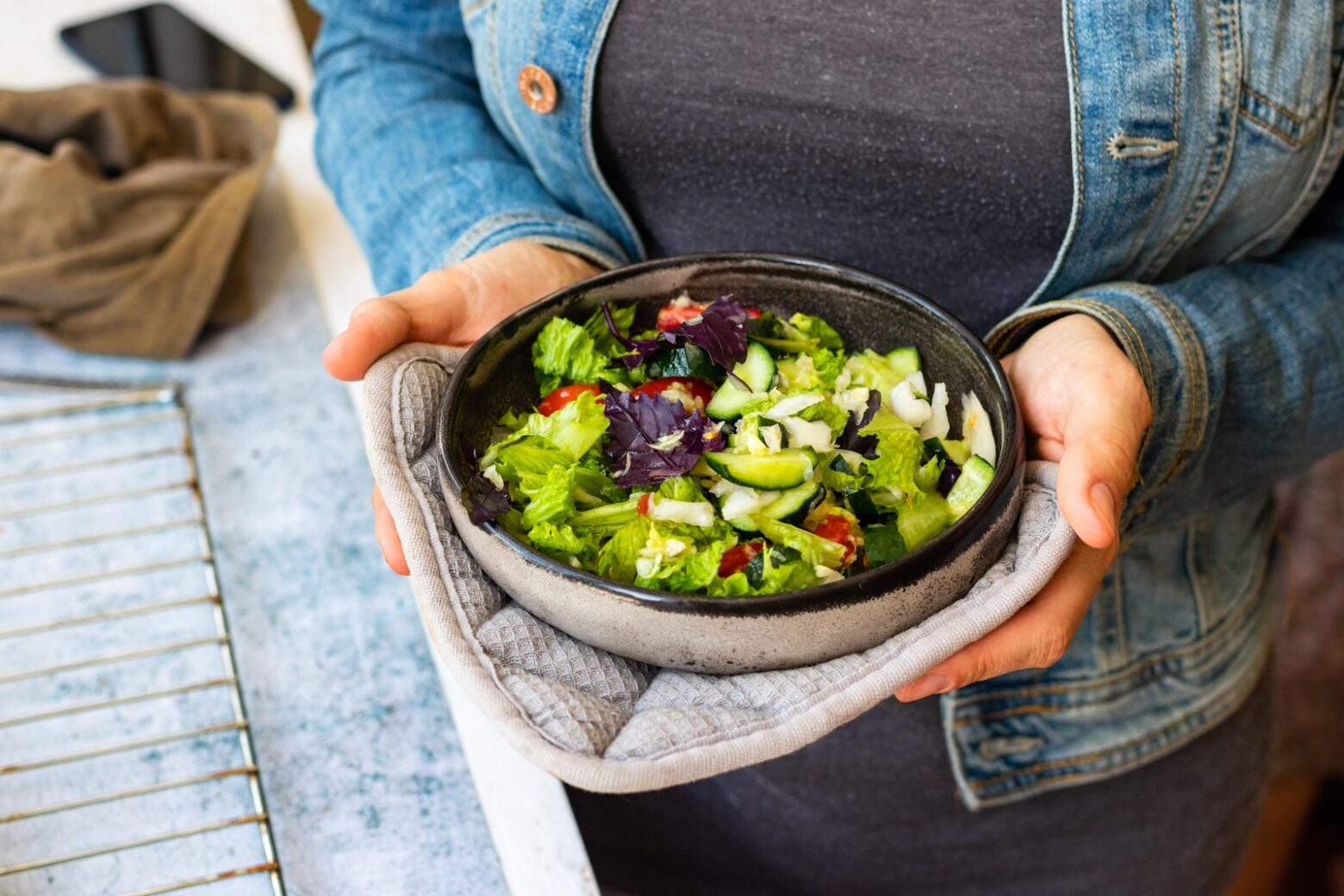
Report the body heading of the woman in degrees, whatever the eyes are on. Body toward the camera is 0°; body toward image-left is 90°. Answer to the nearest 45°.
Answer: approximately 45°

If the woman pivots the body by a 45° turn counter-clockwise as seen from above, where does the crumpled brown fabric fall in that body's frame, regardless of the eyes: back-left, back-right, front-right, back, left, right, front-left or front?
right
